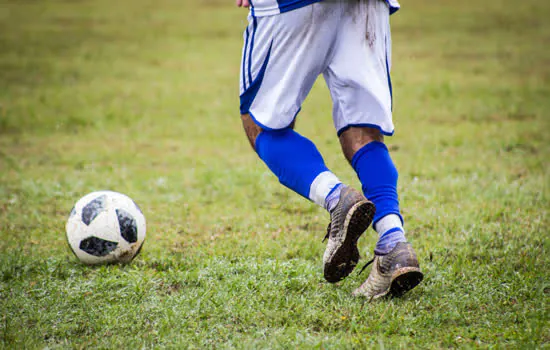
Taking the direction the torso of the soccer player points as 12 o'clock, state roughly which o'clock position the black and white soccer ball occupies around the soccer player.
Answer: The black and white soccer ball is roughly at 11 o'clock from the soccer player.

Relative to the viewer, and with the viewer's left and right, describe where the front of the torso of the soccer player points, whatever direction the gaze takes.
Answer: facing away from the viewer and to the left of the viewer
